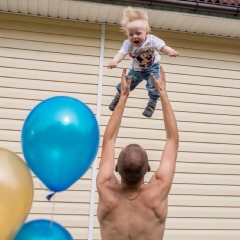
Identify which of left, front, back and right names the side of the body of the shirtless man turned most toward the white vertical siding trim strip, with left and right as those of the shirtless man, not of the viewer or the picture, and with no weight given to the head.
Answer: front

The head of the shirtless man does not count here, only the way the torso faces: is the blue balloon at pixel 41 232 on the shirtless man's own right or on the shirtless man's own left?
on the shirtless man's own left

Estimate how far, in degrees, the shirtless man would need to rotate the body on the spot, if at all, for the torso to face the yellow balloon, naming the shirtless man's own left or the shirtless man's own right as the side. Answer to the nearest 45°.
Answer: approximately 90° to the shirtless man's own left

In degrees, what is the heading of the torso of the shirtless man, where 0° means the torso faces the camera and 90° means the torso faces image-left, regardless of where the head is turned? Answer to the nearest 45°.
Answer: approximately 180°

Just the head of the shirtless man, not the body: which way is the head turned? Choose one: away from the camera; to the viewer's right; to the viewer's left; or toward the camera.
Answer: away from the camera

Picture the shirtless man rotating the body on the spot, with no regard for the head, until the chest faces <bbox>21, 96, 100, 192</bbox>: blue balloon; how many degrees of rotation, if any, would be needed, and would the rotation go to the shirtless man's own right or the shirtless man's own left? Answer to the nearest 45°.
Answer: approximately 90° to the shirtless man's own left

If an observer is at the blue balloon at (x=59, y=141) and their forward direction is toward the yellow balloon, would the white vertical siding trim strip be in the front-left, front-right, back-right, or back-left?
back-right

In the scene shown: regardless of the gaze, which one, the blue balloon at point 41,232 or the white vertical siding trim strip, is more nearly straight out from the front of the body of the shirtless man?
the white vertical siding trim strip

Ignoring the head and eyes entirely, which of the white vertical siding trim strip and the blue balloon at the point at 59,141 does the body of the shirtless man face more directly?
the white vertical siding trim strip
